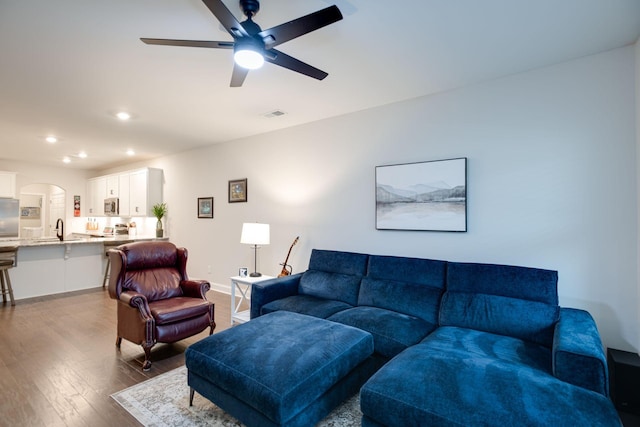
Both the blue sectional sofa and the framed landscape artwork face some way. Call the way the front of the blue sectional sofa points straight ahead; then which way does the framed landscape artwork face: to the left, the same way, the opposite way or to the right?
the same way

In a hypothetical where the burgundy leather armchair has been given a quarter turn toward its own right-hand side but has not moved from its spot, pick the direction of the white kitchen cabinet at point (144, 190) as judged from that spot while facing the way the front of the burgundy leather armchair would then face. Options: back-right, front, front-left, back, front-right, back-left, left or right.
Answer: back-right

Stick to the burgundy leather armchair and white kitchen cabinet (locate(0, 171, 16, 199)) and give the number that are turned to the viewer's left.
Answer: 0

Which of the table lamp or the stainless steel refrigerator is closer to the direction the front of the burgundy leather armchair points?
the table lamp

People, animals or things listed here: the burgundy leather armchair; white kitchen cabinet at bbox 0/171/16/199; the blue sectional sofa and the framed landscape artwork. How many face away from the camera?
0

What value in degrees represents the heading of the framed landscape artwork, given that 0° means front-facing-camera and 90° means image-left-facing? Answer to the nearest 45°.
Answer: approximately 45°

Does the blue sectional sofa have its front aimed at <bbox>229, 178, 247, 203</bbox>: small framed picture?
no

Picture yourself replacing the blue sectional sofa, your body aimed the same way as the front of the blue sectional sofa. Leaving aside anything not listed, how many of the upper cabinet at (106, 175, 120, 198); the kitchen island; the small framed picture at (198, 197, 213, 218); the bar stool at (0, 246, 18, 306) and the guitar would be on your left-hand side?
0

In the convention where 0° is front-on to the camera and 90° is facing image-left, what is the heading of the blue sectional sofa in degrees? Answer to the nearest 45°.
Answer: approximately 45°

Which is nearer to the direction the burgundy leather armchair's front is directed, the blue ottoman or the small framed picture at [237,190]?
the blue ottoman

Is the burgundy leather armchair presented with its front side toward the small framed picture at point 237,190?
no

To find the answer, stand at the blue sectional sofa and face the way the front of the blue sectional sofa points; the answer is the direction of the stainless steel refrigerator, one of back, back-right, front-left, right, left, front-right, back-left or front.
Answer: front-right

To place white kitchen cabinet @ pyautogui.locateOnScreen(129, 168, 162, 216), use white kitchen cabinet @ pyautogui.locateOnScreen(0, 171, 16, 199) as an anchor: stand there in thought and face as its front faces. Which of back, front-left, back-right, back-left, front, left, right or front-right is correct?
front-left

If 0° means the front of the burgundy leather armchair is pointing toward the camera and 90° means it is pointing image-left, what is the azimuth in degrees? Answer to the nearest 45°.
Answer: approximately 315°

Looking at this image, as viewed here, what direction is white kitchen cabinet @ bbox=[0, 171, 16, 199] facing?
toward the camera

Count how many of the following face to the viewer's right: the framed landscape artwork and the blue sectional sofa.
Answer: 0

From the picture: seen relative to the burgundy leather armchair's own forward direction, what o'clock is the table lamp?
The table lamp is roughly at 10 o'clock from the burgundy leather armchair.
